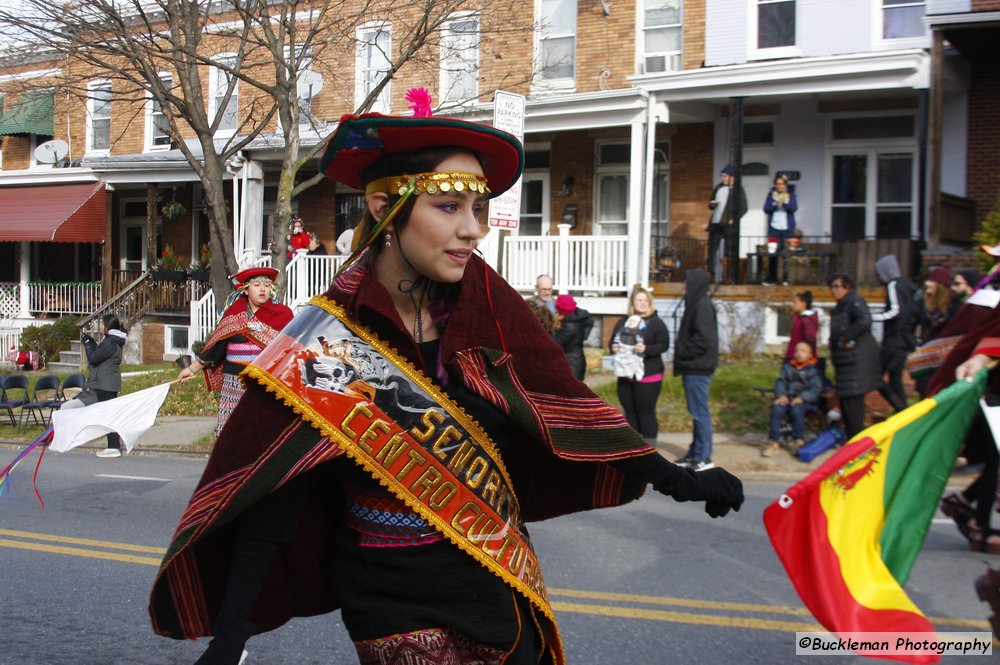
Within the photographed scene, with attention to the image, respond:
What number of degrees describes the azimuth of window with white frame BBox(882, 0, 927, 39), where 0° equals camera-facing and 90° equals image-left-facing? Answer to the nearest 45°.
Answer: approximately 0°

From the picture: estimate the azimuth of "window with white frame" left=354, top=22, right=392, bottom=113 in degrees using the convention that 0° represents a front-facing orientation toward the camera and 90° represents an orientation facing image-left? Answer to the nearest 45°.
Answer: approximately 45°

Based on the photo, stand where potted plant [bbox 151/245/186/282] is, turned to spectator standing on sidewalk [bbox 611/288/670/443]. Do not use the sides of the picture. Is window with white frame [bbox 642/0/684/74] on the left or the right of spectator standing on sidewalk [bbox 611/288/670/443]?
left
